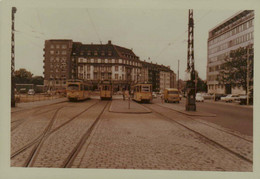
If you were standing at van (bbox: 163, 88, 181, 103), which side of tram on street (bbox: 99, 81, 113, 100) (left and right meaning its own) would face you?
left

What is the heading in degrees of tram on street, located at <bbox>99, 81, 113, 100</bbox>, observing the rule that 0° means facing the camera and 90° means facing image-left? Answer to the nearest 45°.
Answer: approximately 0°
